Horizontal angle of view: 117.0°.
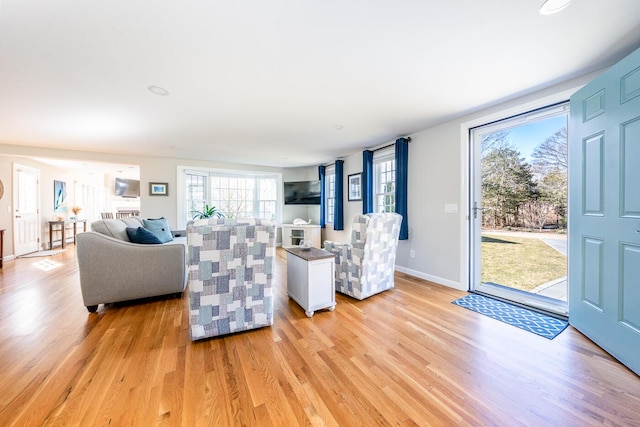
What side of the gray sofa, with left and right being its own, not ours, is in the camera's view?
right

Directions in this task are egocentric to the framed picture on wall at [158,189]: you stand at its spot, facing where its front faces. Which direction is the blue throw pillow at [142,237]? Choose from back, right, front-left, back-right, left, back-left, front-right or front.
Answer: front

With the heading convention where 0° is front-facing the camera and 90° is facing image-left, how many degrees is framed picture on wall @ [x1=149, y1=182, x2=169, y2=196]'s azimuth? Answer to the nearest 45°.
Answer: approximately 0°

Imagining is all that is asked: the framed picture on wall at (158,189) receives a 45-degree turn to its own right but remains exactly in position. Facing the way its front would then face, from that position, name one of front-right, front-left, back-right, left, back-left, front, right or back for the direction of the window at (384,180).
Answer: left

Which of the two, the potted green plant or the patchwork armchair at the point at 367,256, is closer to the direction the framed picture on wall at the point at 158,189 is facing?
the patchwork armchair

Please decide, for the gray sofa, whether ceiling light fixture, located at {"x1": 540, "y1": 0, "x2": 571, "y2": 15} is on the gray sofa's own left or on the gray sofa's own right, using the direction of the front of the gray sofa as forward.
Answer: on the gray sofa's own right

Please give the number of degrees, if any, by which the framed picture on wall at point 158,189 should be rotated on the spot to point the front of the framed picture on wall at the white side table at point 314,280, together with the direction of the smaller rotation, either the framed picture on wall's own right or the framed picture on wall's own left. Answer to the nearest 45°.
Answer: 0° — it already faces it

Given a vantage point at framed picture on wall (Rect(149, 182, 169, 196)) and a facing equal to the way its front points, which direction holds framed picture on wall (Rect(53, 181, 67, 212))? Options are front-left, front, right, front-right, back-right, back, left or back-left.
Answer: back-right

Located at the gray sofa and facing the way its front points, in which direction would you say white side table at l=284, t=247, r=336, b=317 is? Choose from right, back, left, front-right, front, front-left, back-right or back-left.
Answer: front-right

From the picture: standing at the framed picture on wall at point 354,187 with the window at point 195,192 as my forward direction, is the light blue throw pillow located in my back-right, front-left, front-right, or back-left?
front-left
